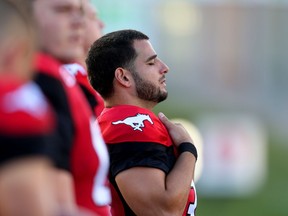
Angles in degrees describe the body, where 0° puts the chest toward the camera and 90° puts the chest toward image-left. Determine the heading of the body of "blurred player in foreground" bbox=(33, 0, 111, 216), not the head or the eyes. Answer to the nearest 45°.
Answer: approximately 315°
